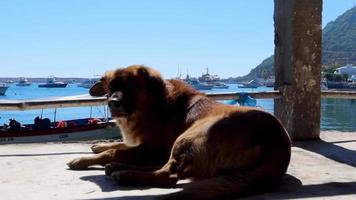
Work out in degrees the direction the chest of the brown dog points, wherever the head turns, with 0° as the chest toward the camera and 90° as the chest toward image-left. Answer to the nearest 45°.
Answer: approximately 90°

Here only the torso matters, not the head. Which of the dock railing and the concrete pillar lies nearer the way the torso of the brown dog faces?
the dock railing

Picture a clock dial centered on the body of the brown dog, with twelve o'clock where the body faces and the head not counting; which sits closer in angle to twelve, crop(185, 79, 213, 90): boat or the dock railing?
the dock railing

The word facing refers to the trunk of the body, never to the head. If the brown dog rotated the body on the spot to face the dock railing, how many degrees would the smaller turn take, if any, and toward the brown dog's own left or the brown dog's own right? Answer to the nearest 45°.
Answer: approximately 45° to the brown dog's own right

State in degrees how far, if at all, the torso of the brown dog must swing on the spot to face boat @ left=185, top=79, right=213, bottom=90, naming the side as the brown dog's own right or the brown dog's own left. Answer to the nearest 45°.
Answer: approximately 90° to the brown dog's own right
